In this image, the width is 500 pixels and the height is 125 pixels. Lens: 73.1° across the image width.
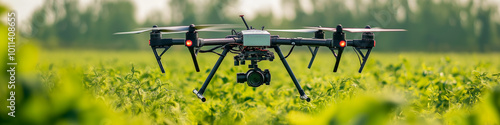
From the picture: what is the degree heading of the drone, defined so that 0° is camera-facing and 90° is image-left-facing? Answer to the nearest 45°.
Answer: approximately 0°
